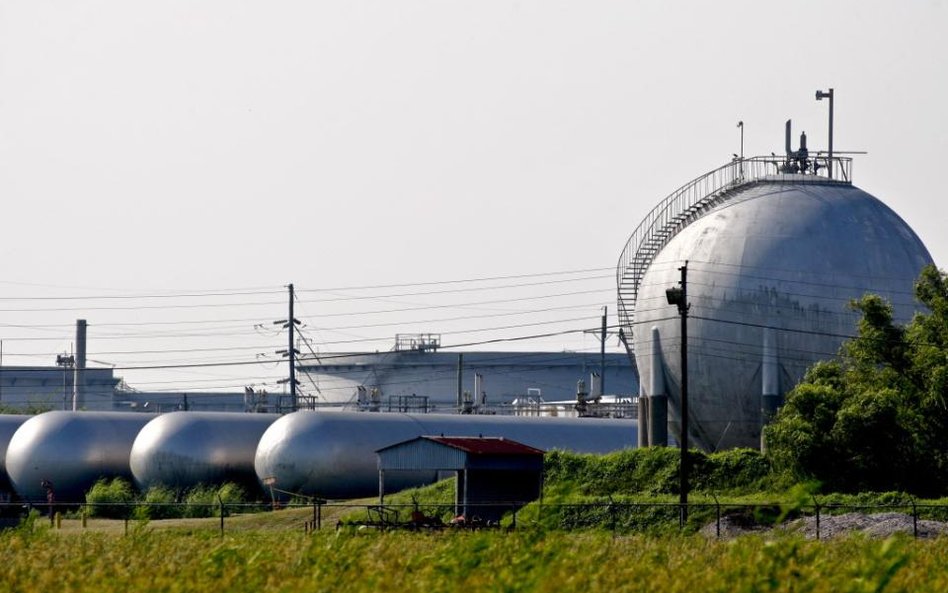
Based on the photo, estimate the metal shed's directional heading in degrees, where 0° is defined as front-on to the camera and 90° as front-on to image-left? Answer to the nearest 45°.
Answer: approximately 45°

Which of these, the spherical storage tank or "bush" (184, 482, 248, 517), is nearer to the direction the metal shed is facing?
the bush

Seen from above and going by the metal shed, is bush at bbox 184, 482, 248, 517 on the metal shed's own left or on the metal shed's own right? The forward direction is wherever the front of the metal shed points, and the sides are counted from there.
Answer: on the metal shed's own right

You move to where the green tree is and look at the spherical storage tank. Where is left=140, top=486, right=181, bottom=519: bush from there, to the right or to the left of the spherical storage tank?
left

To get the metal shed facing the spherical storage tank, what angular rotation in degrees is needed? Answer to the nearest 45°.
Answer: approximately 180°
